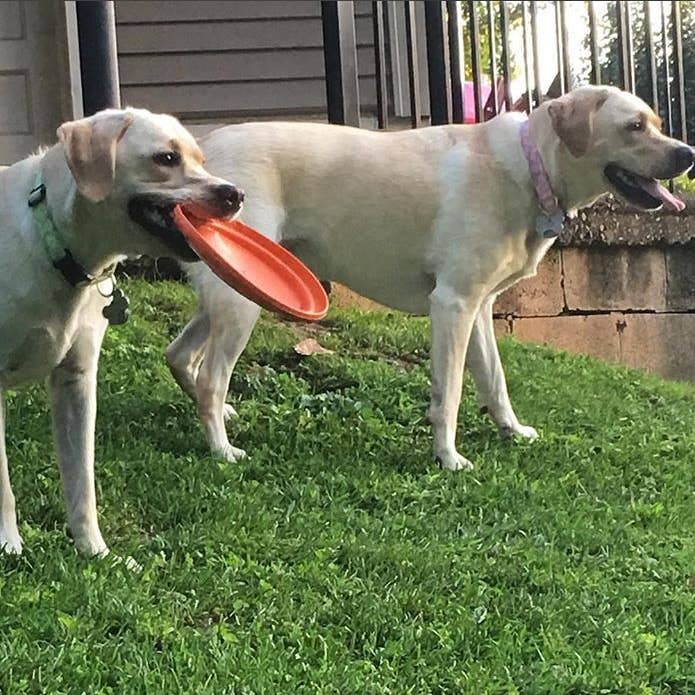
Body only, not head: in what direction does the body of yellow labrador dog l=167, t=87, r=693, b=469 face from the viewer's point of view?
to the viewer's right

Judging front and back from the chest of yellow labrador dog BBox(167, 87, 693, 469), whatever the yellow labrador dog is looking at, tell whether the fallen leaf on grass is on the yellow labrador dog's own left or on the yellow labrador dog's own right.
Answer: on the yellow labrador dog's own left

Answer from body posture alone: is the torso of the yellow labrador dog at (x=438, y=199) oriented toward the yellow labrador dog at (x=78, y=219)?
no

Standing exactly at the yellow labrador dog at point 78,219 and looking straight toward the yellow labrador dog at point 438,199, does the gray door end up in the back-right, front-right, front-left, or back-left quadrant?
front-left

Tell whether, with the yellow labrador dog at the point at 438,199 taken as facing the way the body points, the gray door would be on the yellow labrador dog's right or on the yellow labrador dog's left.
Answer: on the yellow labrador dog's left

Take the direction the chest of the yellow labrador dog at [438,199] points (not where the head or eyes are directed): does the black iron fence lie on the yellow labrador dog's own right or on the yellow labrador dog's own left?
on the yellow labrador dog's own left
